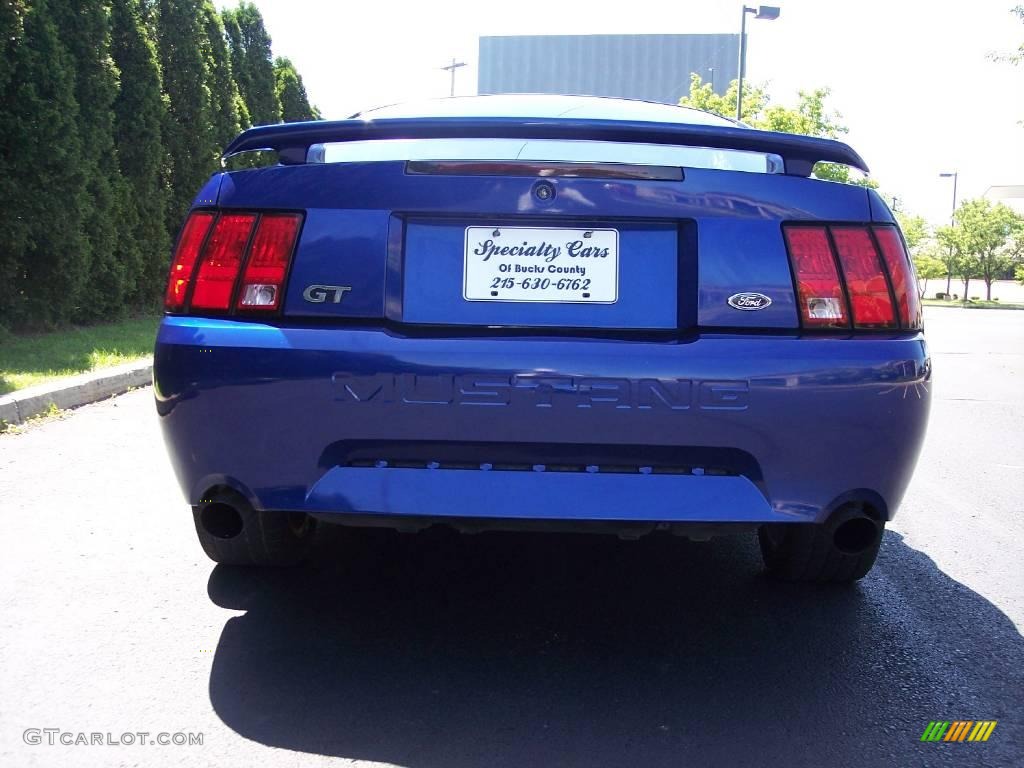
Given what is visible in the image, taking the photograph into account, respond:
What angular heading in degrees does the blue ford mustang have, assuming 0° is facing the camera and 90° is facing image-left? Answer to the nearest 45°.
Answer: approximately 180°

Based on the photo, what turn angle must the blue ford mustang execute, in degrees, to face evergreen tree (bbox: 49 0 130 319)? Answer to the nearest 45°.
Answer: approximately 45° to its left

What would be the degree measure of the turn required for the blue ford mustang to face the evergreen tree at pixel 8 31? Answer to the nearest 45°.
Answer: approximately 45° to its left

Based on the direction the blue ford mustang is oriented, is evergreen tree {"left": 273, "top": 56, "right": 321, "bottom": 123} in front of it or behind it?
in front

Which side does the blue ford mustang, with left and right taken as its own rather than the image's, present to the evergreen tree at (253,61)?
front

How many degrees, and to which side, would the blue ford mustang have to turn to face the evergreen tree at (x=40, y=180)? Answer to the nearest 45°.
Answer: approximately 45° to its left

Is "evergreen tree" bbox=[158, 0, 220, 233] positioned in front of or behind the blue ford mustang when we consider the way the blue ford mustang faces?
in front

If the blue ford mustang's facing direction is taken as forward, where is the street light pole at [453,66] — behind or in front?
in front

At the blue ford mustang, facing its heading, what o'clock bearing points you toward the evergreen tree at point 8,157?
The evergreen tree is roughly at 11 o'clock from the blue ford mustang.
